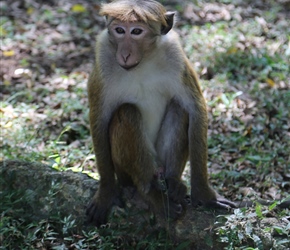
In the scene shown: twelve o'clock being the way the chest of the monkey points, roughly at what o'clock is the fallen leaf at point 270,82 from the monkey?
The fallen leaf is roughly at 7 o'clock from the monkey.

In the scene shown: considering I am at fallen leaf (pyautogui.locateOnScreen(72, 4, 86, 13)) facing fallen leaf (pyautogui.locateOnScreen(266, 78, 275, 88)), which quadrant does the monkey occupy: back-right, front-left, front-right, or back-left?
front-right

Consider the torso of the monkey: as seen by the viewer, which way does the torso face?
toward the camera

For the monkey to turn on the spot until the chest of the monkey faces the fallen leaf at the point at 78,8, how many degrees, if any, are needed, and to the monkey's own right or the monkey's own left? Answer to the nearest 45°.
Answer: approximately 180°

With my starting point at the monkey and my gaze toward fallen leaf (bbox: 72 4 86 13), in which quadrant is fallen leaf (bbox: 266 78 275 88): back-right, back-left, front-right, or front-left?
front-right
